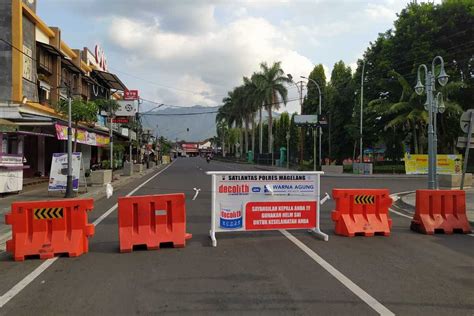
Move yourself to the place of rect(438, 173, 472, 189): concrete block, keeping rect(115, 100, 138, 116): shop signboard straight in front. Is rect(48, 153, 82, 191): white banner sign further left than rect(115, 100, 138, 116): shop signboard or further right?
left

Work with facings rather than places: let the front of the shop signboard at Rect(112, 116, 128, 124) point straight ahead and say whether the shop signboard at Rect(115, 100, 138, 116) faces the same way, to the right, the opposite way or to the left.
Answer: the same way

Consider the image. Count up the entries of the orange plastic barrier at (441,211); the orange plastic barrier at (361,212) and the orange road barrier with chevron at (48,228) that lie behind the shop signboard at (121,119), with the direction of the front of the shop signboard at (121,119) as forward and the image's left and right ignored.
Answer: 0

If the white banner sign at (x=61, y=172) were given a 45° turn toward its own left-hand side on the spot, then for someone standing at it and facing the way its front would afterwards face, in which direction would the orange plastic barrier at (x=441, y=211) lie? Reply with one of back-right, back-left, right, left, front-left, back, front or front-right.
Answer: front

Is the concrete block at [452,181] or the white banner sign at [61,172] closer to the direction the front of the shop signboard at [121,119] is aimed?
the white banner sign

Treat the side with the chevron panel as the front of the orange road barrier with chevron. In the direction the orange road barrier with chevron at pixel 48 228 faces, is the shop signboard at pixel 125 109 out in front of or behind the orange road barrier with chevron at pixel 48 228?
behind

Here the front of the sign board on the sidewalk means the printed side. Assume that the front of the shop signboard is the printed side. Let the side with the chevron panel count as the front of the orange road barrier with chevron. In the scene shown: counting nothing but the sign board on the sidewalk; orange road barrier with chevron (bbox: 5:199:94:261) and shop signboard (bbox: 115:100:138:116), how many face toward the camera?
3

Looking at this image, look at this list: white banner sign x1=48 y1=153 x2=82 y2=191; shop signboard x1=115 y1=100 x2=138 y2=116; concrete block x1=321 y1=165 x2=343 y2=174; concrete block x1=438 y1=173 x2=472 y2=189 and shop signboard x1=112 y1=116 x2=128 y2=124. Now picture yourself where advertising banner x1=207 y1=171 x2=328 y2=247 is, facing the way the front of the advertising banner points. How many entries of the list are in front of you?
0

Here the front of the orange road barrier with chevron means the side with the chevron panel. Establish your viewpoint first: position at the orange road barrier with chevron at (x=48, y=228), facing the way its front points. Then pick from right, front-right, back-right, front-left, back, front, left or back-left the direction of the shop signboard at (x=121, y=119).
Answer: back

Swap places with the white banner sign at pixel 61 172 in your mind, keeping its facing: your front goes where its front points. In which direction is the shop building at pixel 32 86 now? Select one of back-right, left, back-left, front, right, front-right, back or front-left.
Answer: back

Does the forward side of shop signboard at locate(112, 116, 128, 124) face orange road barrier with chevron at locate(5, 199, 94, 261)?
yes

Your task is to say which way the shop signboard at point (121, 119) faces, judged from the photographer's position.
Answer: facing the viewer

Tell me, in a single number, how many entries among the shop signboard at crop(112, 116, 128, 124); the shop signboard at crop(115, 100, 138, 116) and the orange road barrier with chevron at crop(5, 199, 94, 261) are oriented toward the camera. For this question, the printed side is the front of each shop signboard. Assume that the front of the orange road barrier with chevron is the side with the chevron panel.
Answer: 3

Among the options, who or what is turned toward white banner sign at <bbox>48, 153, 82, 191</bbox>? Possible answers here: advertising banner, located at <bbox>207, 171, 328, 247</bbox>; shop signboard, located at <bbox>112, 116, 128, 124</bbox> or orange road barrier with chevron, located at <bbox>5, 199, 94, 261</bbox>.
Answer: the shop signboard

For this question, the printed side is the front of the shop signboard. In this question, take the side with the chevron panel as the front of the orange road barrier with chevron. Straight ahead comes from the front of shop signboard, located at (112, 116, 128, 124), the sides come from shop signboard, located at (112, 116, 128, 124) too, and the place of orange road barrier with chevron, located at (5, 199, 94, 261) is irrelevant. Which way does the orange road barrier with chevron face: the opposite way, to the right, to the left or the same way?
the same way

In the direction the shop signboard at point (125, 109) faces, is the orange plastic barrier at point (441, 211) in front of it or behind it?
in front

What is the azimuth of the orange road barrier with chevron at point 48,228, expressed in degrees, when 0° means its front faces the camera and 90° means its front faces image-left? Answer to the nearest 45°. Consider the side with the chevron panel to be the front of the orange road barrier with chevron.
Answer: approximately 0°

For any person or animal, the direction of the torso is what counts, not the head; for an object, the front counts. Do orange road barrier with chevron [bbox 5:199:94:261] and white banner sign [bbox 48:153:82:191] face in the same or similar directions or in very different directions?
same or similar directions

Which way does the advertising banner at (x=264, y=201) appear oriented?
toward the camera

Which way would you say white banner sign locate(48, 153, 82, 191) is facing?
toward the camera
